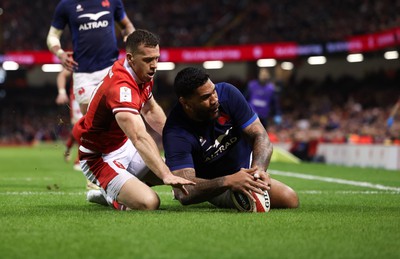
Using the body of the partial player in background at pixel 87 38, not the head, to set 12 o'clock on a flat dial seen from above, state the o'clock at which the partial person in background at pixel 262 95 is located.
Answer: the partial person in background at pixel 262 95 is roughly at 7 o'clock from the partial player in background at pixel 87 38.

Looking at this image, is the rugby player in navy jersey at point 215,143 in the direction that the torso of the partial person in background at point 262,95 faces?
yes

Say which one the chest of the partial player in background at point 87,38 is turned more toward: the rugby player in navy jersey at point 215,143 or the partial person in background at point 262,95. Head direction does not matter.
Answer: the rugby player in navy jersey

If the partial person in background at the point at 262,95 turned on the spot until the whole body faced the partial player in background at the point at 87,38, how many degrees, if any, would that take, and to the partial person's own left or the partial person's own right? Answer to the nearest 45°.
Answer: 0° — they already face them

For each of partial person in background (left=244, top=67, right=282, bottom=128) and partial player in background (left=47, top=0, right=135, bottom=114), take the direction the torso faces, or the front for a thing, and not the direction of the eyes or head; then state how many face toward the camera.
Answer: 2

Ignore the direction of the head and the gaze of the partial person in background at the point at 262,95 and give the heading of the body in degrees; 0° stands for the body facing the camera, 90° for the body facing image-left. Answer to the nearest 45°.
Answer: approximately 0°
